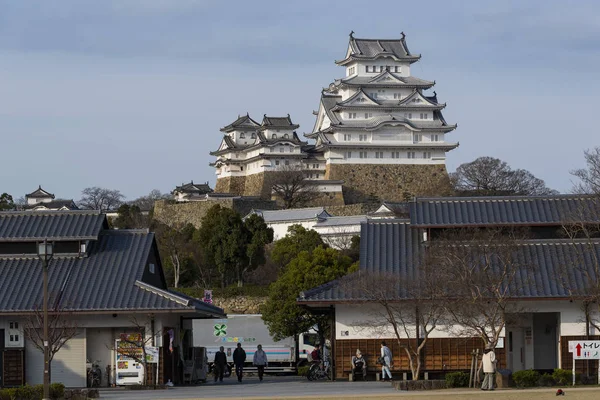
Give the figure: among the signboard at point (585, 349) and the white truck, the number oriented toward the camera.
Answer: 1

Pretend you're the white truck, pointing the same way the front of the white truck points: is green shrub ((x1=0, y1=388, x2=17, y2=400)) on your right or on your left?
on your right

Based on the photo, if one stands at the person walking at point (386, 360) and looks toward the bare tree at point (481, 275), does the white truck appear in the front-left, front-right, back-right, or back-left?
back-left

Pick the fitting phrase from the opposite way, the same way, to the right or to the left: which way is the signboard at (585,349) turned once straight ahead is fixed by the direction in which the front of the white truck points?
to the right

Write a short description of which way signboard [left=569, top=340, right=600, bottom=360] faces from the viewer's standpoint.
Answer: facing the viewer

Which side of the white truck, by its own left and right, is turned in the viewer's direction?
right

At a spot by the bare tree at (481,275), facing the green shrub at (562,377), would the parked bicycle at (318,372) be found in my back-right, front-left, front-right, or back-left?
back-right

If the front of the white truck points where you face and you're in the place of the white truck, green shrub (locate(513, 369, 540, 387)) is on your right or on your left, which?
on your right

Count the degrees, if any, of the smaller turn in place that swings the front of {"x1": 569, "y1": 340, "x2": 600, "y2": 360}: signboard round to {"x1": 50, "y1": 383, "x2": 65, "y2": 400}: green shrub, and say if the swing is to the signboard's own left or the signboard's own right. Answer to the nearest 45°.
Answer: approximately 45° to the signboard's own right

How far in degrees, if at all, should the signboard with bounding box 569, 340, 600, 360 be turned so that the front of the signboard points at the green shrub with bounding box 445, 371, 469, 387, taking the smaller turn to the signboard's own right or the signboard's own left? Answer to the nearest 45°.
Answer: approximately 45° to the signboard's own right

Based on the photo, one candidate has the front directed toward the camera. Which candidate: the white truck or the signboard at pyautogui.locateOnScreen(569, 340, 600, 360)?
the signboard

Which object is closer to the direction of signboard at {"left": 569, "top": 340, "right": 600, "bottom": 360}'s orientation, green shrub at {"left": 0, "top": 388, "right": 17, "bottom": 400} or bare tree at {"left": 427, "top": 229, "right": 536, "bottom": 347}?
the green shrub
